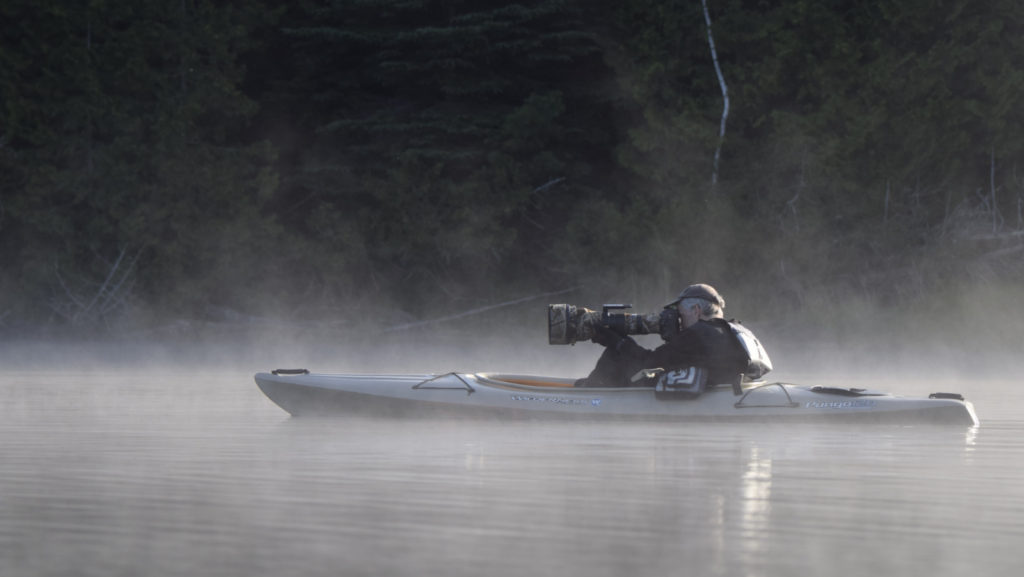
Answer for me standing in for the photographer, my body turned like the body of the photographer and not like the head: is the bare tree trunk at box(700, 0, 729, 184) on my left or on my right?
on my right

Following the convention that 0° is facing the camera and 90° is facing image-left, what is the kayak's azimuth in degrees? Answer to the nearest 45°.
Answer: approximately 90°

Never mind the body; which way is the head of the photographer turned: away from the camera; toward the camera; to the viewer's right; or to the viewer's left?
to the viewer's left

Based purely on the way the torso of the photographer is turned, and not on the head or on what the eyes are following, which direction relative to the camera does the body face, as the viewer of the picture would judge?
to the viewer's left

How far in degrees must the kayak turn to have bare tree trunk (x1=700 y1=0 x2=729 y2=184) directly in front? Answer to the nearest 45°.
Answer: approximately 90° to its right
